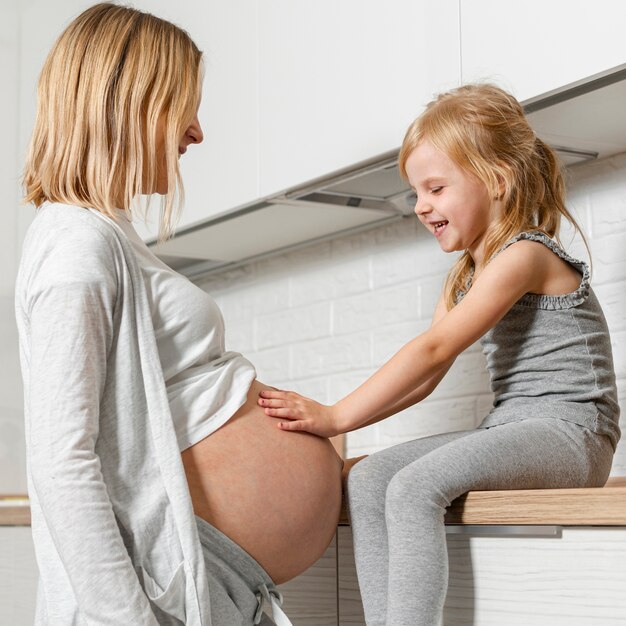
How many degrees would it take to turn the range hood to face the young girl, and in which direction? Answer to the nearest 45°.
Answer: approximately 45° to its left

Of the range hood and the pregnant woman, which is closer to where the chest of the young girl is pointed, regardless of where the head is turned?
the pregnant woman

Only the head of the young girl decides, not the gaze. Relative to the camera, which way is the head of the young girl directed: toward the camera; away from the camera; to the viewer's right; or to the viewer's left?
to the viewer's left

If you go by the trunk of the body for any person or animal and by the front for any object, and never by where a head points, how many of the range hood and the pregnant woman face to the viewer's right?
1

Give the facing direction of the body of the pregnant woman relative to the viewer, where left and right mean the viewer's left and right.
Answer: facing to the right of the viewer

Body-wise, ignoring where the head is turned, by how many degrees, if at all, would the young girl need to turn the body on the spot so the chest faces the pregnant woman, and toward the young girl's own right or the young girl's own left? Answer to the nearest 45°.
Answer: approximately 45° to the young girl's own left

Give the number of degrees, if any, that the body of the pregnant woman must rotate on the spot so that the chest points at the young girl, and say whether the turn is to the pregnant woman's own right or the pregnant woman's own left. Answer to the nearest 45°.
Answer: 0° — they already face them

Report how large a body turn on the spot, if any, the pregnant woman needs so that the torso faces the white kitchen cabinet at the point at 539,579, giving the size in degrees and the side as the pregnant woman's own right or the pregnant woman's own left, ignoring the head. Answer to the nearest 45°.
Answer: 0° — they already face it

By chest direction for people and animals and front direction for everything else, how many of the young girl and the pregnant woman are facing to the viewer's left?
1

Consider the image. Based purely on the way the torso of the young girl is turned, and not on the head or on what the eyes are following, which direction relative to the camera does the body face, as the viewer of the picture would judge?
to the viewer's left

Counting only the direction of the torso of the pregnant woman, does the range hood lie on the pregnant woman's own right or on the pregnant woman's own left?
on the pregnant woman's own left
